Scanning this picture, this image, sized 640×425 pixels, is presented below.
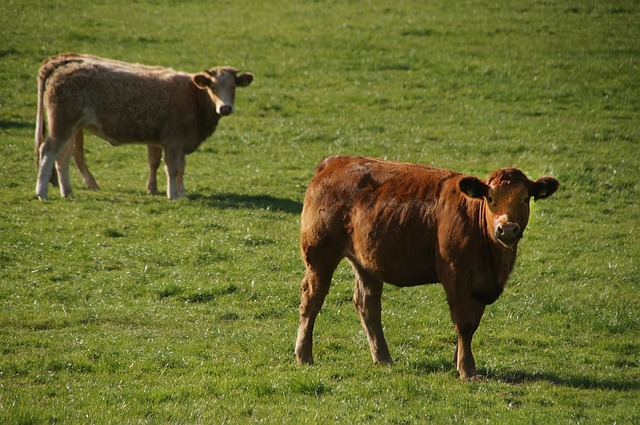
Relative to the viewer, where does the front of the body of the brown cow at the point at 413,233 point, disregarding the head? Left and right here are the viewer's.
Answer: facing the viewer and to the right of the viewer

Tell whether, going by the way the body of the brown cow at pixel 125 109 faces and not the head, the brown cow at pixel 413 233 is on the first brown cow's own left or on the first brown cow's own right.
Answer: on the first brown cow's own right

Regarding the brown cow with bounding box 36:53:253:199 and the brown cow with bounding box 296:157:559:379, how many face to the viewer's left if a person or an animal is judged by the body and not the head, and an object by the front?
0

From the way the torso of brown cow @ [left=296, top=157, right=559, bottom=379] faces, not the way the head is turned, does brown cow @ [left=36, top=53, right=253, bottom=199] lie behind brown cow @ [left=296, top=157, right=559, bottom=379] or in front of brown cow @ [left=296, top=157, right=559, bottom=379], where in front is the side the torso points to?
behind

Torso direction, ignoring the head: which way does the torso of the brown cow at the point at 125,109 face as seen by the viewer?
to the viewer's right
